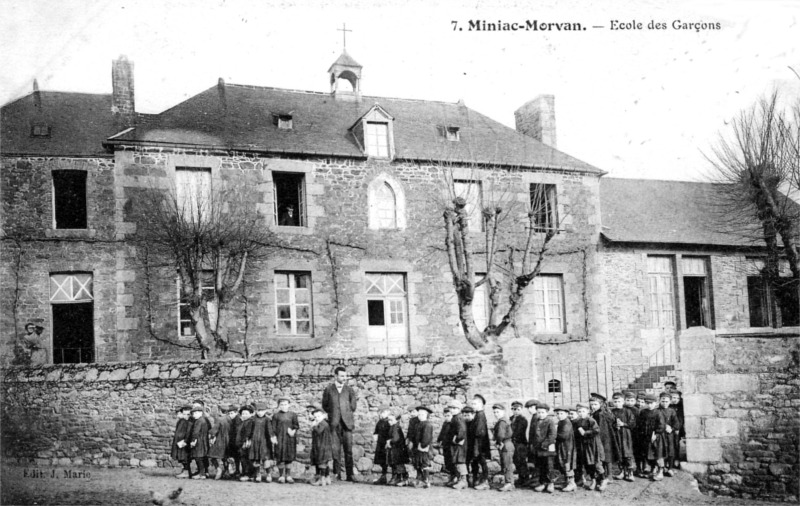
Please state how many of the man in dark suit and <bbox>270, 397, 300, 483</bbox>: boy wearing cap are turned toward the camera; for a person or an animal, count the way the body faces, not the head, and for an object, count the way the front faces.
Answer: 2

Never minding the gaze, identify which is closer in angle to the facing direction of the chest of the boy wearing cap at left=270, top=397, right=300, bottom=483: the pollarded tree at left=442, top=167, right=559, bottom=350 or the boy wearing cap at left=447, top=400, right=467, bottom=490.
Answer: the boy wearing cap

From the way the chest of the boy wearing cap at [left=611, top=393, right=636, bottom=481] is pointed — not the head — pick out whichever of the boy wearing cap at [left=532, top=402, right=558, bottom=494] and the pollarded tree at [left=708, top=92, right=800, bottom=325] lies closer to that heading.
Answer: the boy wearing cap

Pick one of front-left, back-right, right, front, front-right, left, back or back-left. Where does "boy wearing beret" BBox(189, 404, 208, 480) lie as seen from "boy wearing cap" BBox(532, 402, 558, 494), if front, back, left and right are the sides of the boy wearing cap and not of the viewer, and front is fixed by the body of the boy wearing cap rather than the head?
front-right

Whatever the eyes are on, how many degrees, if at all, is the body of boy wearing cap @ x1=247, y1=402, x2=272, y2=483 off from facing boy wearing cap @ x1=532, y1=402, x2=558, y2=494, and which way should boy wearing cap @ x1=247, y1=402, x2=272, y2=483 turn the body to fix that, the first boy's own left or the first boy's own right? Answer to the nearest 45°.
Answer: approximately 90° to the first boy's own left

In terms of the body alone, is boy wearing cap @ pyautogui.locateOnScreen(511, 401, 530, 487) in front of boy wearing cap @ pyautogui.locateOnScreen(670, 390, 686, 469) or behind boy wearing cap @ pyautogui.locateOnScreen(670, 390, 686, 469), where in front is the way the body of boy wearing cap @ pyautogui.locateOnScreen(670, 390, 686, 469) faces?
in front

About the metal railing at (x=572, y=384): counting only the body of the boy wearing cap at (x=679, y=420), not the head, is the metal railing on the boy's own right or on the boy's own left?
on the boy's own right

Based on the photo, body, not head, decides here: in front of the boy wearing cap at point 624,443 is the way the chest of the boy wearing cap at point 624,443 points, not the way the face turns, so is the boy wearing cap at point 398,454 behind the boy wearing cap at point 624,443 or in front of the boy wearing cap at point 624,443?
in front

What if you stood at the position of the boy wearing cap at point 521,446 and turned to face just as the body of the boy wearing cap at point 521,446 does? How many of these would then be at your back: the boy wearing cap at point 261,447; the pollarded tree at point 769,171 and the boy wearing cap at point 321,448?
1

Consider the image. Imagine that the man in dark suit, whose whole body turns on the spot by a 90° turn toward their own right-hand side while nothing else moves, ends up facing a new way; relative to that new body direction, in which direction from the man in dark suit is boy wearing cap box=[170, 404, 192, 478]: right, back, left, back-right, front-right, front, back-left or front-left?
front

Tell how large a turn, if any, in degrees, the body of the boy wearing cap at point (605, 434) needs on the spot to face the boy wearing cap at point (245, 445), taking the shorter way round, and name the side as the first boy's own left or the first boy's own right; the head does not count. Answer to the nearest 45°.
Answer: approximately 45° to the first boy's own right
